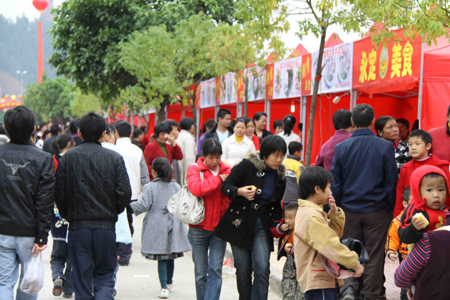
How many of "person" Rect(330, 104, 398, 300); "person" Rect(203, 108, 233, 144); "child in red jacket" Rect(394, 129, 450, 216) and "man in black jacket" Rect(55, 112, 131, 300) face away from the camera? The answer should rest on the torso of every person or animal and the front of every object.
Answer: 2

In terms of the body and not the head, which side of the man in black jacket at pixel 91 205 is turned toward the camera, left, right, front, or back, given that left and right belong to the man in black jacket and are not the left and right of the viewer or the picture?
back

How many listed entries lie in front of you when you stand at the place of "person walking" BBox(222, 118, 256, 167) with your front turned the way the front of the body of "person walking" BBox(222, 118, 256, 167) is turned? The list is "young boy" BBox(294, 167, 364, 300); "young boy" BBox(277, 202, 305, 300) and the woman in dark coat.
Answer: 3

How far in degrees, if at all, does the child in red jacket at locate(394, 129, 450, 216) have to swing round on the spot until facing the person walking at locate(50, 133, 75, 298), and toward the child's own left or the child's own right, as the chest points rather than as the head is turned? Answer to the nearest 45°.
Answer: approximately 45° to the child's own right

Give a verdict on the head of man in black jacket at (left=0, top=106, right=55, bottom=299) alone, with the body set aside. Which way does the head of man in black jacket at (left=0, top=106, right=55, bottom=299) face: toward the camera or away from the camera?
away from the camera

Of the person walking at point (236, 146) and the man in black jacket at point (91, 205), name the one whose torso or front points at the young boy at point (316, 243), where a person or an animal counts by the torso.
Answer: the person walking

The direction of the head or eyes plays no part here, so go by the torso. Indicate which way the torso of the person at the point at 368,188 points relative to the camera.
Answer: away from the camera

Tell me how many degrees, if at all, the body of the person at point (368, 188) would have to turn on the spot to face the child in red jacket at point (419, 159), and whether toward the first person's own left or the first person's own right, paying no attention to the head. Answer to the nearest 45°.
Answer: approximately 90° to the first person's own right
